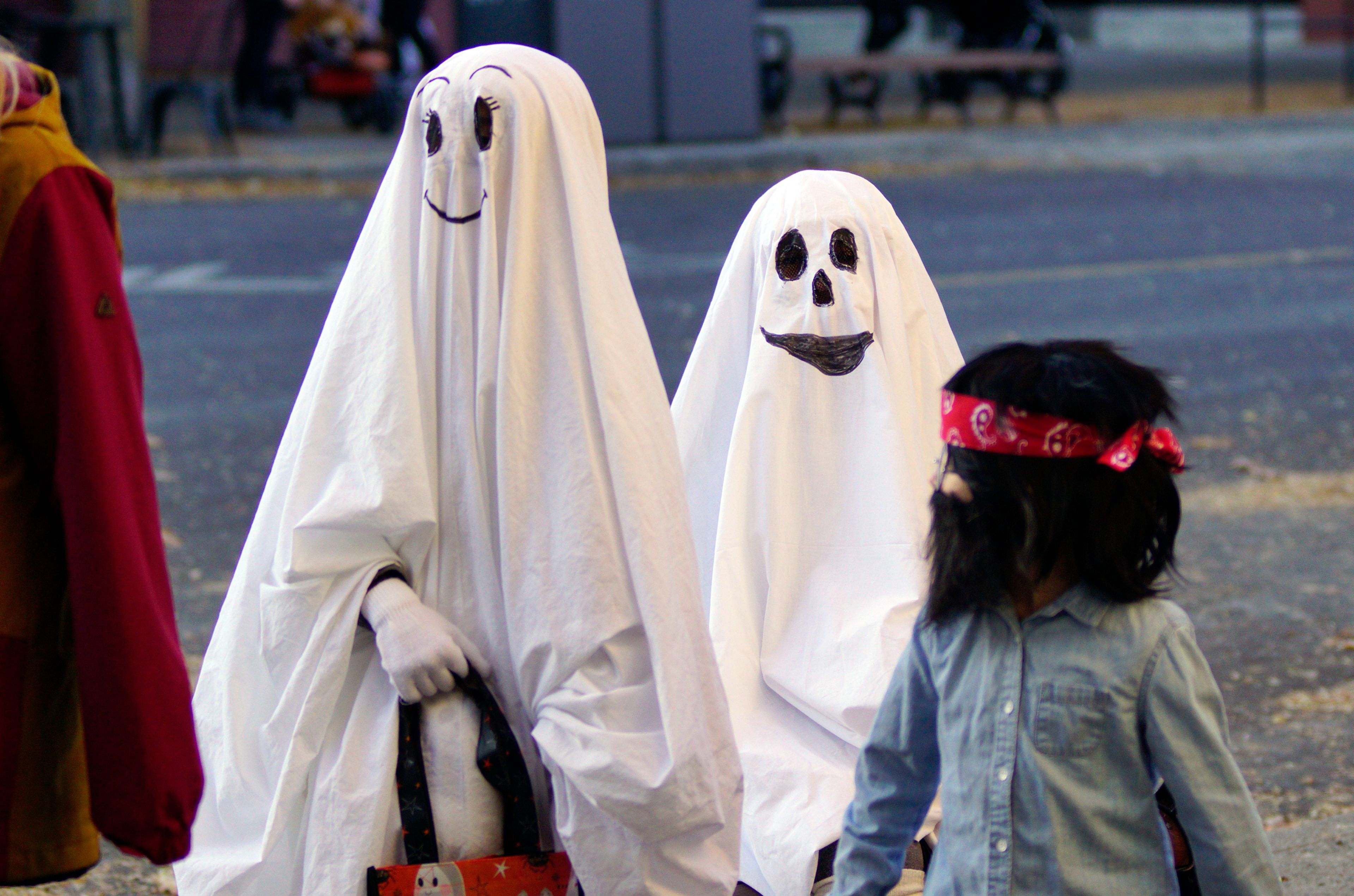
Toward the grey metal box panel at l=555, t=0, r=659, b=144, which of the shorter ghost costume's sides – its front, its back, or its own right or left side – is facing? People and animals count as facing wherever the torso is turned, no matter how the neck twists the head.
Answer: back

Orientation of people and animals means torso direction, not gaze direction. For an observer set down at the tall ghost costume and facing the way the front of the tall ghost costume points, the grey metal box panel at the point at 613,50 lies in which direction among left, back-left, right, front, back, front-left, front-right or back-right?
back-right

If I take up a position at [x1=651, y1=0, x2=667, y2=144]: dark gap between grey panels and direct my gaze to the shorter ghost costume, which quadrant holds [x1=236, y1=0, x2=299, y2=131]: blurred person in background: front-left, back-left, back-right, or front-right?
back-right

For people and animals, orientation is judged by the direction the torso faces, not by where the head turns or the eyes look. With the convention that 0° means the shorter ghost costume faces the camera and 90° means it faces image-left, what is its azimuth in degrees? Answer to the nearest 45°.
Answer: approximately 0°

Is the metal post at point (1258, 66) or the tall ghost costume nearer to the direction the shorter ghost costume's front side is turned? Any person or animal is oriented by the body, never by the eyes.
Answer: the tall ghost costume

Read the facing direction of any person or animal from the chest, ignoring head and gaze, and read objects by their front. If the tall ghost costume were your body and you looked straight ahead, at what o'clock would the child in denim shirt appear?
The child in denim shirt is roughly at 9 o'clock from the tall ghost costume.

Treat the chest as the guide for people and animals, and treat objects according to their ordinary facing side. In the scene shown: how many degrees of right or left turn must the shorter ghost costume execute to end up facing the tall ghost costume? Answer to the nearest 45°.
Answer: approximately 45° to its right
